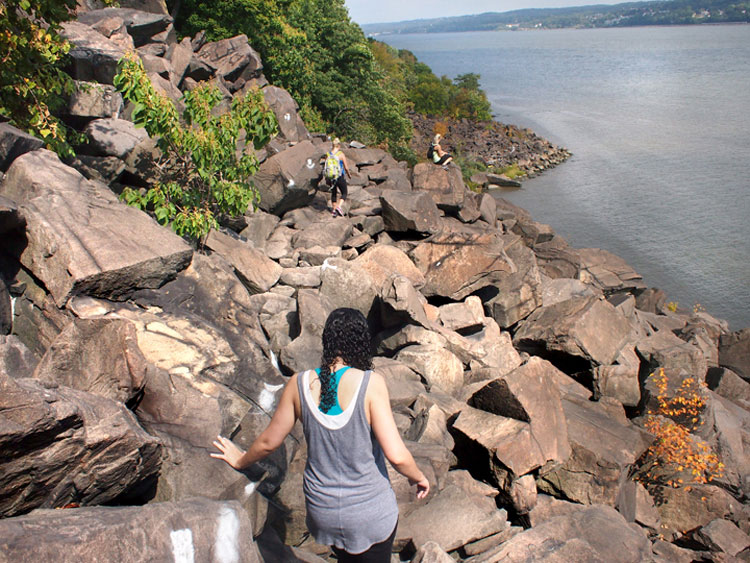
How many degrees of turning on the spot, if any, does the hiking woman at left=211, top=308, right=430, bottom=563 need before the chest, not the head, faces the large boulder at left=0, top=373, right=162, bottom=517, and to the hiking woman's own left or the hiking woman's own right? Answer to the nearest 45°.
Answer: approximately 90° to the hiking woman's own left

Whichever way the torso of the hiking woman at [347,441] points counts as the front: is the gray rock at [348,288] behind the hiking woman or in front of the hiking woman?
in front

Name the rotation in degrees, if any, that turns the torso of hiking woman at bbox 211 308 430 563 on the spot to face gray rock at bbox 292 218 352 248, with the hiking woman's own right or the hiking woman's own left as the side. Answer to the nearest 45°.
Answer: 0° — they already face it

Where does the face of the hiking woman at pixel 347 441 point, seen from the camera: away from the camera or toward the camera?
away from the camera

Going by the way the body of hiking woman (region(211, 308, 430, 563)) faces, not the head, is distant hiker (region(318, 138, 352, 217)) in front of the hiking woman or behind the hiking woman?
in front

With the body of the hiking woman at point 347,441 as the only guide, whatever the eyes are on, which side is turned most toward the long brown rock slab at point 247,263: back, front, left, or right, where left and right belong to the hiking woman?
front

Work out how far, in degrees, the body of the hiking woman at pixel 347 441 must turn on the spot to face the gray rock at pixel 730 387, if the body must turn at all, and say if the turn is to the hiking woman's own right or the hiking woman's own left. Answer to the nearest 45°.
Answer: approximately 45° to the hiking woman's own right

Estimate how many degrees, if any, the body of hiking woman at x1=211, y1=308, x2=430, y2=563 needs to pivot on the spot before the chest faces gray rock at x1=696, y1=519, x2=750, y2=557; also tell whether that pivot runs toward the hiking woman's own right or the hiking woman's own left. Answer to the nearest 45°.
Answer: approximately 45° to the hiking woman's own right

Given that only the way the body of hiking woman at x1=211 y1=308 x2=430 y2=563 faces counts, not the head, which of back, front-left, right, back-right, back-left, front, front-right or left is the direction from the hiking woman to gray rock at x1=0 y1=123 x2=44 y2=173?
front-left

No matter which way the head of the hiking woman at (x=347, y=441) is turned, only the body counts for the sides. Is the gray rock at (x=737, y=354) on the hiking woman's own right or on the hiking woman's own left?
on the hiking woman's own right

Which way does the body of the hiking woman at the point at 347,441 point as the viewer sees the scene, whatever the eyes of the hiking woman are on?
away from the camera

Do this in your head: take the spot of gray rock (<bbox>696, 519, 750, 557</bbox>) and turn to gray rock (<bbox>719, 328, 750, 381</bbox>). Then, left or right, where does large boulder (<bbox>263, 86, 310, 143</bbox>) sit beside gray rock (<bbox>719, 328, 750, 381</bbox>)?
left

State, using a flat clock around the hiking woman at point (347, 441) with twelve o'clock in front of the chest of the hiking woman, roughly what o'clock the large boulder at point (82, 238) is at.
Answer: The large boulder is roughly at 11 o'clock from the hiking woman.

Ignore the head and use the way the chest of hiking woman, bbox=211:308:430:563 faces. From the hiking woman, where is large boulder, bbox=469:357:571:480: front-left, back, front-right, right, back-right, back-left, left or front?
front-right

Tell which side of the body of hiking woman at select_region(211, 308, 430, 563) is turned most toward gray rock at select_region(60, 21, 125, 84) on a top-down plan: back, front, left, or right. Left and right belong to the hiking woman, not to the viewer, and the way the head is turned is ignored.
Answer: front

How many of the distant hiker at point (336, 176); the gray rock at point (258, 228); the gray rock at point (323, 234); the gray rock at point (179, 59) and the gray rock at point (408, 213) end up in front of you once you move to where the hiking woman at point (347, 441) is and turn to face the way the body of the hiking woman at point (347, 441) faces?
5

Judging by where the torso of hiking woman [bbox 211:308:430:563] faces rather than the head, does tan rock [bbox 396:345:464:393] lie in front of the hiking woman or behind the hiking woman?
in front
